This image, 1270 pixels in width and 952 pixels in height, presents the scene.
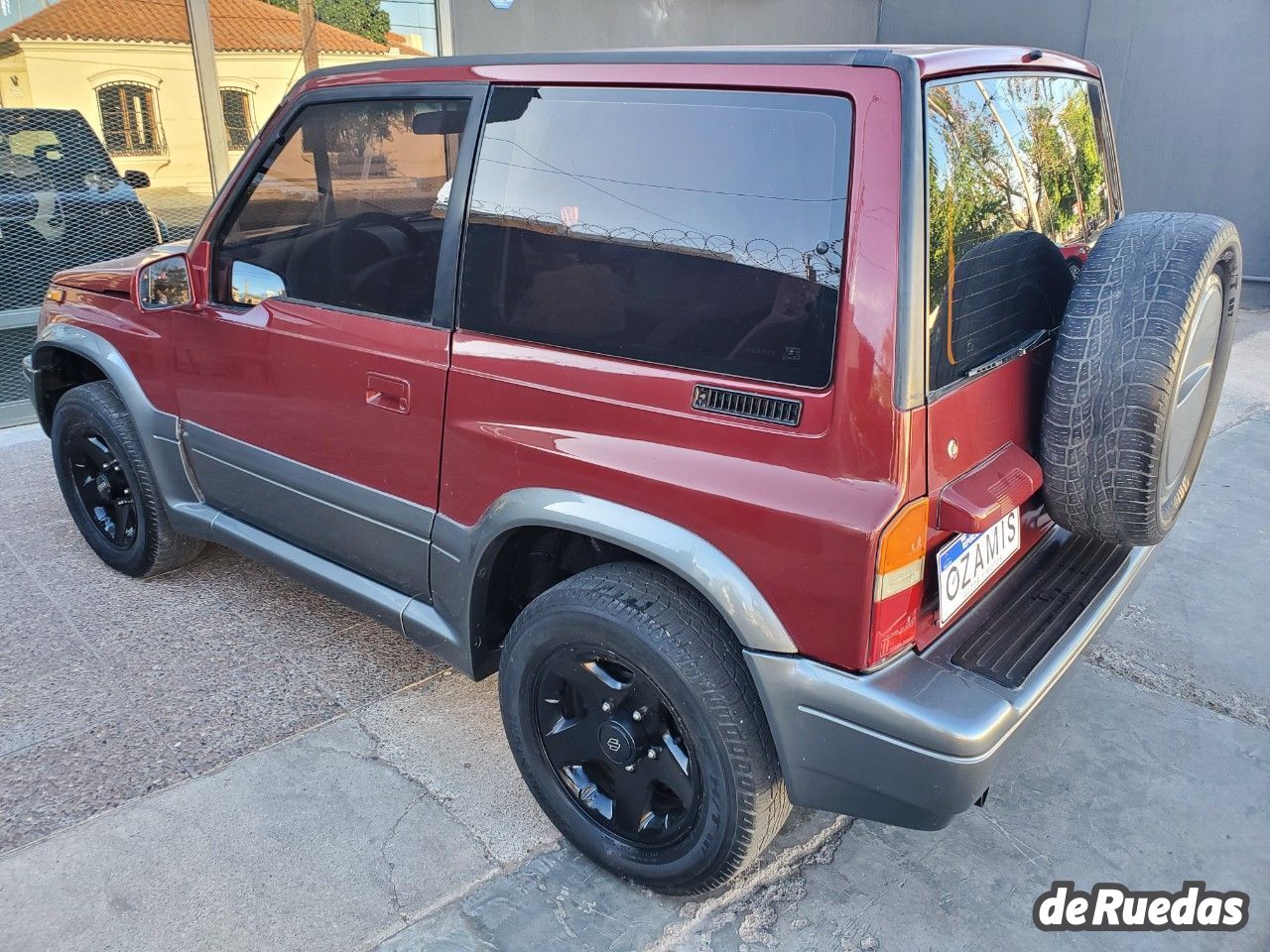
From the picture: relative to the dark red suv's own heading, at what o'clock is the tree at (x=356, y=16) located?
The tree is roughly at 1 o'clock from the dark red suv.

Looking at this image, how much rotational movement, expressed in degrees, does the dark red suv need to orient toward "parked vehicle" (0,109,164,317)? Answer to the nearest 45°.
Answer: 0° — it already faces it

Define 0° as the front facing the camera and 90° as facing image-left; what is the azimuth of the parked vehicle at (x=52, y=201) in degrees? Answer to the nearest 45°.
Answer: approximately 315°

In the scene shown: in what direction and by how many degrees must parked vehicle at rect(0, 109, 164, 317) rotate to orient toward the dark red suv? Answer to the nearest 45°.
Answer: approximately 45° to its right

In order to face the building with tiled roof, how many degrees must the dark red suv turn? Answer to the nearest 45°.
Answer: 0° — it already faces it

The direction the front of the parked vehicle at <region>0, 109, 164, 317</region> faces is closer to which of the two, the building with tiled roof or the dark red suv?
the dark red suv
